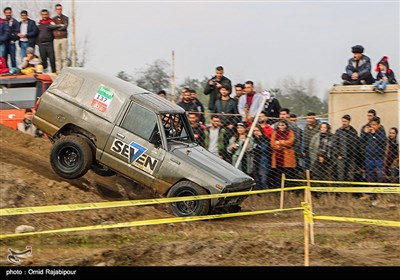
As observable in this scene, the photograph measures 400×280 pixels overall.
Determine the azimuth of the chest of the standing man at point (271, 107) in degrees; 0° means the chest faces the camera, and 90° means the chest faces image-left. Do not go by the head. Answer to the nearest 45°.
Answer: approximately 45°

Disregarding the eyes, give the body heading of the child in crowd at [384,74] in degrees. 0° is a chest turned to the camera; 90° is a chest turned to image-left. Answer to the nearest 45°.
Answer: approximately 45°

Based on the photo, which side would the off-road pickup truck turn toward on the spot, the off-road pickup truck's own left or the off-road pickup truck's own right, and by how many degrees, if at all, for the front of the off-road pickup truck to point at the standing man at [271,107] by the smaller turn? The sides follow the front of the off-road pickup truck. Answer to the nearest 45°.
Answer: approximately 90° to the off-road pickup truck's own left

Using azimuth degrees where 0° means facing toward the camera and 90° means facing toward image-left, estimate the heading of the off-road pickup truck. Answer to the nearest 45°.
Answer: approximately 315°

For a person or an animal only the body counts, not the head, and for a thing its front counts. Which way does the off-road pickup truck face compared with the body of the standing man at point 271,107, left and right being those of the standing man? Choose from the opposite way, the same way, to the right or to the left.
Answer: to the left

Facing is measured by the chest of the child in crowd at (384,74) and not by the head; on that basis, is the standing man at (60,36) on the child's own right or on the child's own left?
on the child's own right

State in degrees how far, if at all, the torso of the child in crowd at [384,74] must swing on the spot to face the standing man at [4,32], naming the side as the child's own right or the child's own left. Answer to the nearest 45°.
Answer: approximately 45° to the child's own right

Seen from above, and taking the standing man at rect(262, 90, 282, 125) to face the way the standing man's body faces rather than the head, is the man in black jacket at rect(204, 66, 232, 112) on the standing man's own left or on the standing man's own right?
on the standing man's own right

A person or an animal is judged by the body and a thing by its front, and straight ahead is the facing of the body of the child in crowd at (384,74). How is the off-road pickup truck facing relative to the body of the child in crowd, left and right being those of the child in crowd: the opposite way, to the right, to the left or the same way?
to the left
